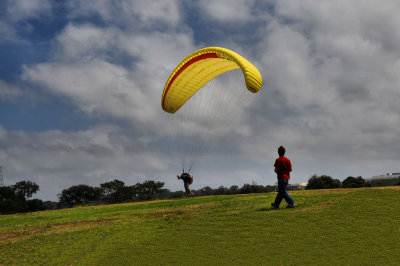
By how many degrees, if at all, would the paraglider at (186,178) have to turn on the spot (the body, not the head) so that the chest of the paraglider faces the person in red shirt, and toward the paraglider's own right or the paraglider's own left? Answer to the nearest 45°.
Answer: approximately 135° to the paraglider's own left

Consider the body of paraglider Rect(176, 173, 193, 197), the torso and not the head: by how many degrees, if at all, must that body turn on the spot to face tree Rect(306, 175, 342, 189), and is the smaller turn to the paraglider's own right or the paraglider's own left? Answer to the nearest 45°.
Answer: approximately 135° to the paraglider's own right

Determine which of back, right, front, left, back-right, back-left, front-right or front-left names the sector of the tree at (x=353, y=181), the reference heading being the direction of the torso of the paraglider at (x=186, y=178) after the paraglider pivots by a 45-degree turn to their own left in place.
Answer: back

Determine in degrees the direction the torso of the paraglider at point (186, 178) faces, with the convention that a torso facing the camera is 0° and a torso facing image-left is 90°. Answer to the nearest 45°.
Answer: approximately 90°
